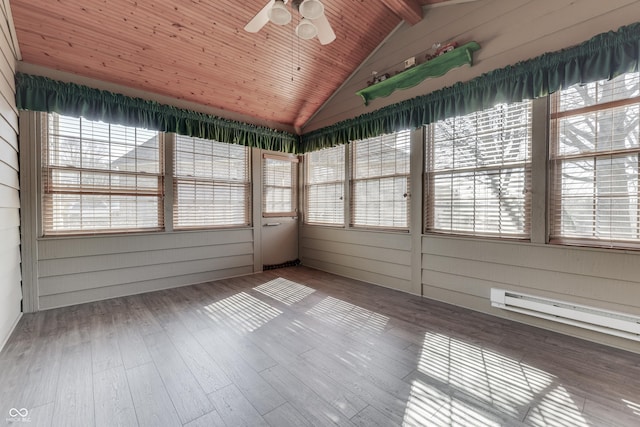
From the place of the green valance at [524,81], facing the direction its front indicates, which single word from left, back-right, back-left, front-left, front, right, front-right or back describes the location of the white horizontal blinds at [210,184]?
front-right

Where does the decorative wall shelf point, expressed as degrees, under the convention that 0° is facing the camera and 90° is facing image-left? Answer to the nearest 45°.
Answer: approximately 45°

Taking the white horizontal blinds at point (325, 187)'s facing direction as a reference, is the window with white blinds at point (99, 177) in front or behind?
in front

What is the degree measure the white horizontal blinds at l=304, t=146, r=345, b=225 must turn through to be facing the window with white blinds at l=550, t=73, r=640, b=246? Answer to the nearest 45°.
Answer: approximately 90° to its left

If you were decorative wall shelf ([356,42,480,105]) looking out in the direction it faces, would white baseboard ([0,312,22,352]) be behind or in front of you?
in front

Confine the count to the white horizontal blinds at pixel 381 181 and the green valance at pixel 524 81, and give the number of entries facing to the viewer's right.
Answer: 0

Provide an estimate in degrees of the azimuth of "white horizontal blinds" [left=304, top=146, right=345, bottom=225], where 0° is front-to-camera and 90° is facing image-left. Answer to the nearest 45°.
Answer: approximately 45°

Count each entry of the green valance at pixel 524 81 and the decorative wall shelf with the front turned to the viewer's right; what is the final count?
0
